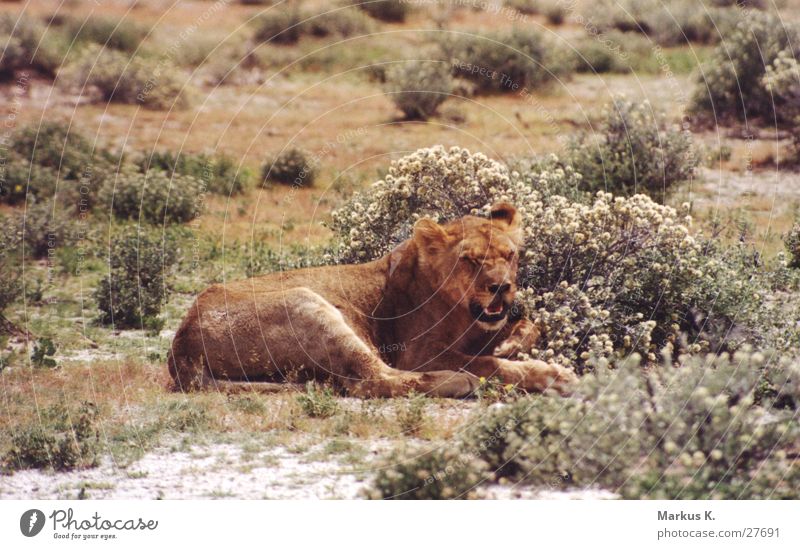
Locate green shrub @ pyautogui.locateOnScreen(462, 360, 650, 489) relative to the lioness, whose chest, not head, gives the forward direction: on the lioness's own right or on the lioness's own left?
on the lioness's own right

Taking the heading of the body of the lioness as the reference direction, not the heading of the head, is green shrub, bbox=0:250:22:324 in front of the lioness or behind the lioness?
behind

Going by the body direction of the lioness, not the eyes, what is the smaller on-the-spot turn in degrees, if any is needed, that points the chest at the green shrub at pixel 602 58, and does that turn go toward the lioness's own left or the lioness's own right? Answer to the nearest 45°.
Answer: approximately 90° to the lioness's own left

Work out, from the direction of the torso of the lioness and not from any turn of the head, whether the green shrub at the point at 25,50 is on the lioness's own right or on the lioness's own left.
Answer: on the lioness's own left

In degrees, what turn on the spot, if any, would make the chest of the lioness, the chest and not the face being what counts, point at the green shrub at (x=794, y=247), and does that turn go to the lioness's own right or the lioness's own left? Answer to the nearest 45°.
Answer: approximately 45° to the lioness's own left

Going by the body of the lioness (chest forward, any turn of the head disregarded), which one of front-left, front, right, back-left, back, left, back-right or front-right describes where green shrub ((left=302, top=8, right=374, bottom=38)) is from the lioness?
left

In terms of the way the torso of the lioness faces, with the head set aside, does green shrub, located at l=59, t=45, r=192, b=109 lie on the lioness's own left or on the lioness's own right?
on the lioness's own left

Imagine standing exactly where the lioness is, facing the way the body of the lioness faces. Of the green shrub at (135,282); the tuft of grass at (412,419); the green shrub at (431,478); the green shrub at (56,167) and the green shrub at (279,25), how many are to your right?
2

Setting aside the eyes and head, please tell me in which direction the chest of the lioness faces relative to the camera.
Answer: to the viewer's right

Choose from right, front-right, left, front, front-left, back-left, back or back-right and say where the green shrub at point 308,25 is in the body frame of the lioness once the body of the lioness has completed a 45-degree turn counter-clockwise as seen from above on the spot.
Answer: front-left

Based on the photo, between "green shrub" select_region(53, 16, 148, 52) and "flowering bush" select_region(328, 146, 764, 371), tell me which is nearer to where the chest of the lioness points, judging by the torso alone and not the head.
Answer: the flowering bush

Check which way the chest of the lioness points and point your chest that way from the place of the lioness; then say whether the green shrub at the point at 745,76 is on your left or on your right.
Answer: on your left

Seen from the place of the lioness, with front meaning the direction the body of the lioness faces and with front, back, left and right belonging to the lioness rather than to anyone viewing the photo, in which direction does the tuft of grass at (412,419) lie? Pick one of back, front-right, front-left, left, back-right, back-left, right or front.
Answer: right

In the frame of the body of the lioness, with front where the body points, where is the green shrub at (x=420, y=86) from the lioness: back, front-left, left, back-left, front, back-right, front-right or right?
left

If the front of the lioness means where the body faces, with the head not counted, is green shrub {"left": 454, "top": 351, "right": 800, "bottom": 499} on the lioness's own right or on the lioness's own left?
on the lioness's own right
